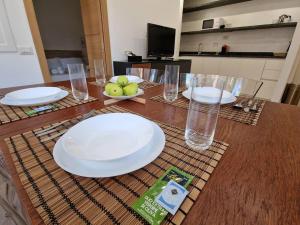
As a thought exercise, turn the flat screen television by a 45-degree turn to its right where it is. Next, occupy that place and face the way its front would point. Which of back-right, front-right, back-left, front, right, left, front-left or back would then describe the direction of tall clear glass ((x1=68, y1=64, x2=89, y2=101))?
front

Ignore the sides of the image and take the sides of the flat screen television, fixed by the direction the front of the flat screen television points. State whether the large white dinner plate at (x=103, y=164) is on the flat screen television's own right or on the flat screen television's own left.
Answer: on the flat screen television's own right

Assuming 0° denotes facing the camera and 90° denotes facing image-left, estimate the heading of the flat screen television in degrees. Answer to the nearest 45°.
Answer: approximately 315°

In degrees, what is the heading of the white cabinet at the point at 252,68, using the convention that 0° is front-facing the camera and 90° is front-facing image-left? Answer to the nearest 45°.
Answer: approximately 45°

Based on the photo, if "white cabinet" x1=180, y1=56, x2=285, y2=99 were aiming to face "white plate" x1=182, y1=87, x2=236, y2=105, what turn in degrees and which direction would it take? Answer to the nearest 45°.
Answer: approximately 45° to its left
